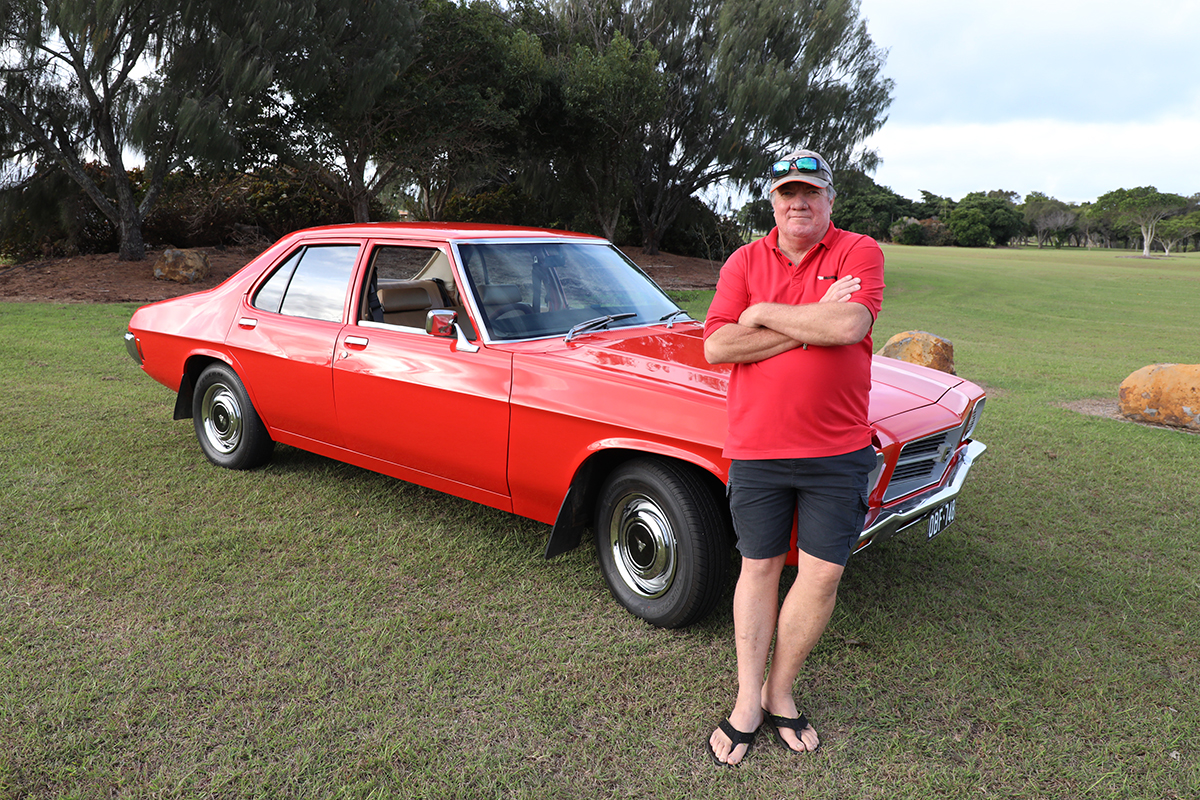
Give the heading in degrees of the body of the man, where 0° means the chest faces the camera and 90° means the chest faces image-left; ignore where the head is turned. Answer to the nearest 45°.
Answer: approximately 0°

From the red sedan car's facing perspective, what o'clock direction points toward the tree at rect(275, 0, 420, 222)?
The tree is roughly at 7 o'clock from the red sedan car.

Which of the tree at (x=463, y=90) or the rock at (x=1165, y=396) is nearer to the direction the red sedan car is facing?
the rock

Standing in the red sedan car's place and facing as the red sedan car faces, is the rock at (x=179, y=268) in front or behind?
behind

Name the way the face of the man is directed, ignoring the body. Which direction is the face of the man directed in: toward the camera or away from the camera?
toward the camera

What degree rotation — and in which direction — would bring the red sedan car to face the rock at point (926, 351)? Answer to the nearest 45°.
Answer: approximately 90° to its left

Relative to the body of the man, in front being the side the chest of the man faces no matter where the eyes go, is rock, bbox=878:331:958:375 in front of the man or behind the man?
behind

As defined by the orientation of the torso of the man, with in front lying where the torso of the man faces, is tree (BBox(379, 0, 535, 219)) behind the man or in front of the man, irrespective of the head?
behind

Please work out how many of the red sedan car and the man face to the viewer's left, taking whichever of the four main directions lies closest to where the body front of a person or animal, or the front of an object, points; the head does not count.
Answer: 0

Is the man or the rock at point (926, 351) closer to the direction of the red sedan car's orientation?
the man

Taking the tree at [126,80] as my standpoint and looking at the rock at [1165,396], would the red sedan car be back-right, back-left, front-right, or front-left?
front-right

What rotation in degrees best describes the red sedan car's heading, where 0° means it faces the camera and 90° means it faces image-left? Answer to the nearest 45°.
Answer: approximately 315°

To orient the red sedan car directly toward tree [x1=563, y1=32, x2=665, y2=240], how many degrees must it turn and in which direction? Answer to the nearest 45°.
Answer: approximately 135° to its left

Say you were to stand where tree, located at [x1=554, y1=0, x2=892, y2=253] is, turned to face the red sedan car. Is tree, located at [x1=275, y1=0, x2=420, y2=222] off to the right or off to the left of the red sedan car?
right
